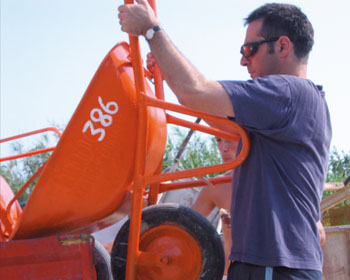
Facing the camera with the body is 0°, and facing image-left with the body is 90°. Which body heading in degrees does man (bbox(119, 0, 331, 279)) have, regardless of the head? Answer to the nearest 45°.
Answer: approximately 90°

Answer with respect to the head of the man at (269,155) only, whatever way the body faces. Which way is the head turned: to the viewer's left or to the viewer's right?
to the viewer's left

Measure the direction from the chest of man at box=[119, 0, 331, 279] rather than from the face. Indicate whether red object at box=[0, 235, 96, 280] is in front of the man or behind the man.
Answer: in front
